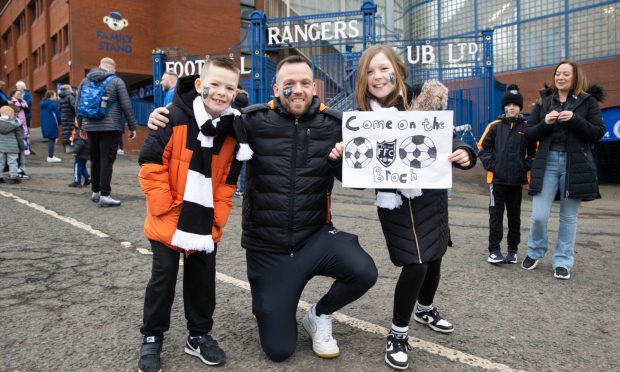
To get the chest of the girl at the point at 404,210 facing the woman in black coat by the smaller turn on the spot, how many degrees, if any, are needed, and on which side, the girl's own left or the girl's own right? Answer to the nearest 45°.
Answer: approximately 135° to the girl's own left

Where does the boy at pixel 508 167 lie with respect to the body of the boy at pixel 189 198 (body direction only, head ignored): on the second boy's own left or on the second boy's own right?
on the second boy's own left

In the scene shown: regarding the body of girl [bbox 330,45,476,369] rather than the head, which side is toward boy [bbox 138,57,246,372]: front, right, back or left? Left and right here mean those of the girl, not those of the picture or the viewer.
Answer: right

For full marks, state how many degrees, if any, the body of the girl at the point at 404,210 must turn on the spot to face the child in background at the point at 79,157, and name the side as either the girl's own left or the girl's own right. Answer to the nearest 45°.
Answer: approximately 135° to the girl's own right
